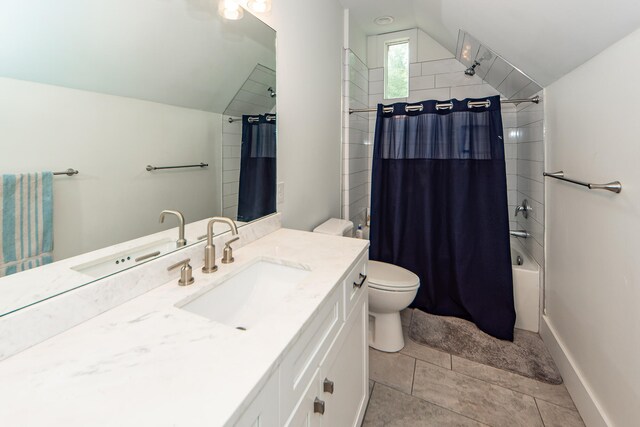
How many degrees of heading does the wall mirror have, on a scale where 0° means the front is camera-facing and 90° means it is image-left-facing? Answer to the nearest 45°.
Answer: approximately 315°

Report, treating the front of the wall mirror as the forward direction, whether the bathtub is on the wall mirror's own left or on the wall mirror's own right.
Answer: on the wall mirror's own left

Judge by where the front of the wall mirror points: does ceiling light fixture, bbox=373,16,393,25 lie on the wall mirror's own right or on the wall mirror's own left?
on the wall mirror's own left

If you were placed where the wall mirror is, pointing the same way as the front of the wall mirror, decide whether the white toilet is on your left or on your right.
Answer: on your left
